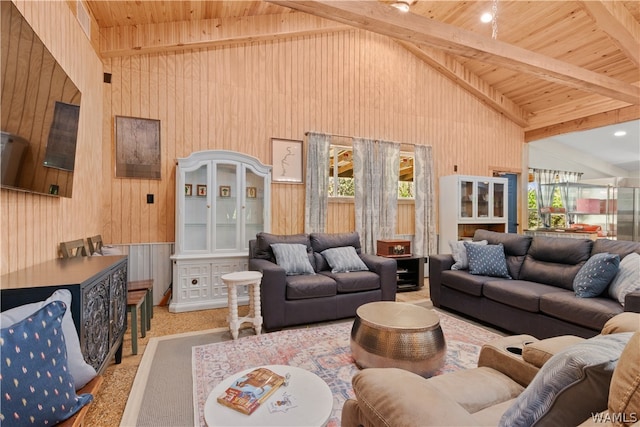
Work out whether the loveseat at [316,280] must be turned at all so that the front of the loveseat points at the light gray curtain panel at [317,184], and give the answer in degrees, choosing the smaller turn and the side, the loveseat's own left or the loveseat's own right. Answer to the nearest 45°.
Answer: approximately 135° to the loveseat's own left

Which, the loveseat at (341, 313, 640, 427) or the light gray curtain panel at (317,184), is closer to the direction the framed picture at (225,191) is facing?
the loveseat

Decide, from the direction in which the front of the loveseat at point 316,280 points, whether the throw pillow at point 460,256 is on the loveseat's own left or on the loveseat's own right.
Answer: on the loveseat's own left

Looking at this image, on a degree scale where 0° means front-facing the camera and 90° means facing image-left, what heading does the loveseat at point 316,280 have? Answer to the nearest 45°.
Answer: approximately 315°

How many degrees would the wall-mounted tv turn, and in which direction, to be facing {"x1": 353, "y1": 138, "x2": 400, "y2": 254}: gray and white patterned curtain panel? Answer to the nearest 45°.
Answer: approximately 45° to its left

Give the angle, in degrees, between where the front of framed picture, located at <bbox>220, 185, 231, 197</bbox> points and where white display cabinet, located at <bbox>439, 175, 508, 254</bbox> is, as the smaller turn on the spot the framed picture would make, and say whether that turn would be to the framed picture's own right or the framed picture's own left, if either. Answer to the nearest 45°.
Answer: approximately 90° to the framed picture's own left

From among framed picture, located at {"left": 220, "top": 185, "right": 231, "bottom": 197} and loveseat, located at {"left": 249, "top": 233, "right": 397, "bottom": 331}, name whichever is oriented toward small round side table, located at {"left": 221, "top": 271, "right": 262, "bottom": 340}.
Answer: the framed picture

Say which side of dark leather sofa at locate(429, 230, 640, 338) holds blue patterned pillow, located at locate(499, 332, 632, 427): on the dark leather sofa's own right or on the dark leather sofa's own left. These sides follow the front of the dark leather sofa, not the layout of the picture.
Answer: on the dark leather sofa's own left

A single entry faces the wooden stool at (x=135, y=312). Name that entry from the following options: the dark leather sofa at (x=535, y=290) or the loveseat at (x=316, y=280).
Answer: the dark leather sofa

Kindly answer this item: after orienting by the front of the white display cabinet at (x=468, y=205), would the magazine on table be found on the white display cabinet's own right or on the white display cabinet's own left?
on the white display cabinet's own right

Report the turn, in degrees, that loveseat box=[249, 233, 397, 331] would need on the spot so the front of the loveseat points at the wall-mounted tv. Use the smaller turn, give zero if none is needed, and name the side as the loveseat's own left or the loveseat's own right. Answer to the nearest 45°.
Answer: approximately 90° to the loveseat's own right

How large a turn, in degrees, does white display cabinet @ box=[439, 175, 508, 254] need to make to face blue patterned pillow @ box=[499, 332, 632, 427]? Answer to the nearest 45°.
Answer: approximately 45° to its right

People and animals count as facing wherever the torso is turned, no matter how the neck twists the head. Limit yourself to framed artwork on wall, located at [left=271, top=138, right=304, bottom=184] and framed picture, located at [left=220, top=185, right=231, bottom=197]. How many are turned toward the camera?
2

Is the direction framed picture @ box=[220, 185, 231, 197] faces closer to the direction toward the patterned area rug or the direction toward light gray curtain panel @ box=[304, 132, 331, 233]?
the patterned area rug
